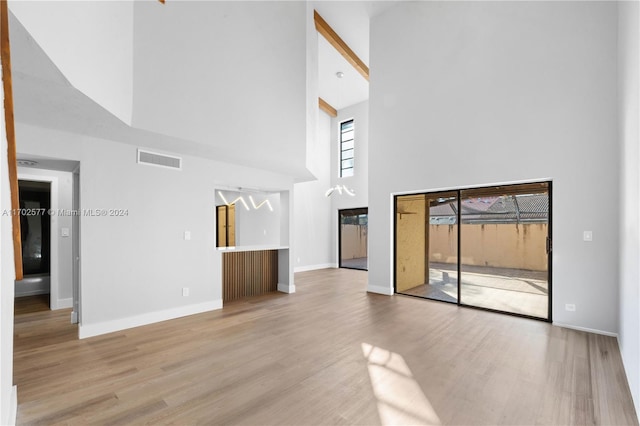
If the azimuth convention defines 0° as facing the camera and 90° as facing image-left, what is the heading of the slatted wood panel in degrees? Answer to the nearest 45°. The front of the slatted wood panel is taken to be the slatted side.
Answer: approximately 315°
